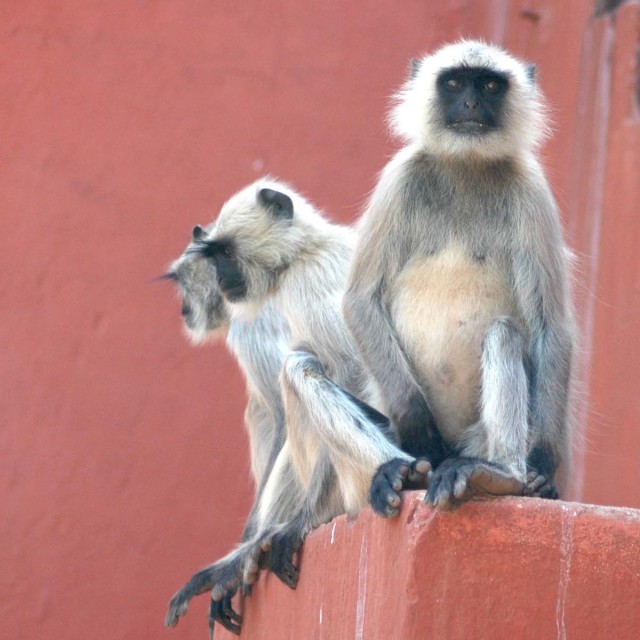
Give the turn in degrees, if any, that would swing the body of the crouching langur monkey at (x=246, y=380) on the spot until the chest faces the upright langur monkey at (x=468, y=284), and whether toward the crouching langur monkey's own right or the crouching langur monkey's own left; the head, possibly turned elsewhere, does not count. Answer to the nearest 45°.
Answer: approximately 135° to the crouching langur monkey's own left

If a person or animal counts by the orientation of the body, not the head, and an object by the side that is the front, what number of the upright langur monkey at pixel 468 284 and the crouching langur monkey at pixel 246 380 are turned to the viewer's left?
1

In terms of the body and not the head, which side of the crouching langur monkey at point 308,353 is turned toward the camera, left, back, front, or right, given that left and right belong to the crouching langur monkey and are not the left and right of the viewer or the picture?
left

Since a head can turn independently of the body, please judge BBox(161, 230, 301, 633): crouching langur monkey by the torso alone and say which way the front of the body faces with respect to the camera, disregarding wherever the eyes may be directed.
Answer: to the viewer's left

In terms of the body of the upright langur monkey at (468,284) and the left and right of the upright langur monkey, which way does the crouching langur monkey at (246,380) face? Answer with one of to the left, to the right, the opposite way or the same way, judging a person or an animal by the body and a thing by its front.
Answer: to the right

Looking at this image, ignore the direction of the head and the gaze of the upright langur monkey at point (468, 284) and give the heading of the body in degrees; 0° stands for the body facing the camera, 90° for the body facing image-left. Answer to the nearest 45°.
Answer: approximately 0°

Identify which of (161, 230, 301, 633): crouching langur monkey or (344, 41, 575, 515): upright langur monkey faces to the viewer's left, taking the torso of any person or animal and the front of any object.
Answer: the crouching langur monkey

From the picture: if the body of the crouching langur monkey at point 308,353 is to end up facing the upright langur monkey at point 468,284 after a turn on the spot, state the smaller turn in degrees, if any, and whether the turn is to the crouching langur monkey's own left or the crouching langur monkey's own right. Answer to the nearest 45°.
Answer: approximately 135° to the crouching langur monkey's own left
